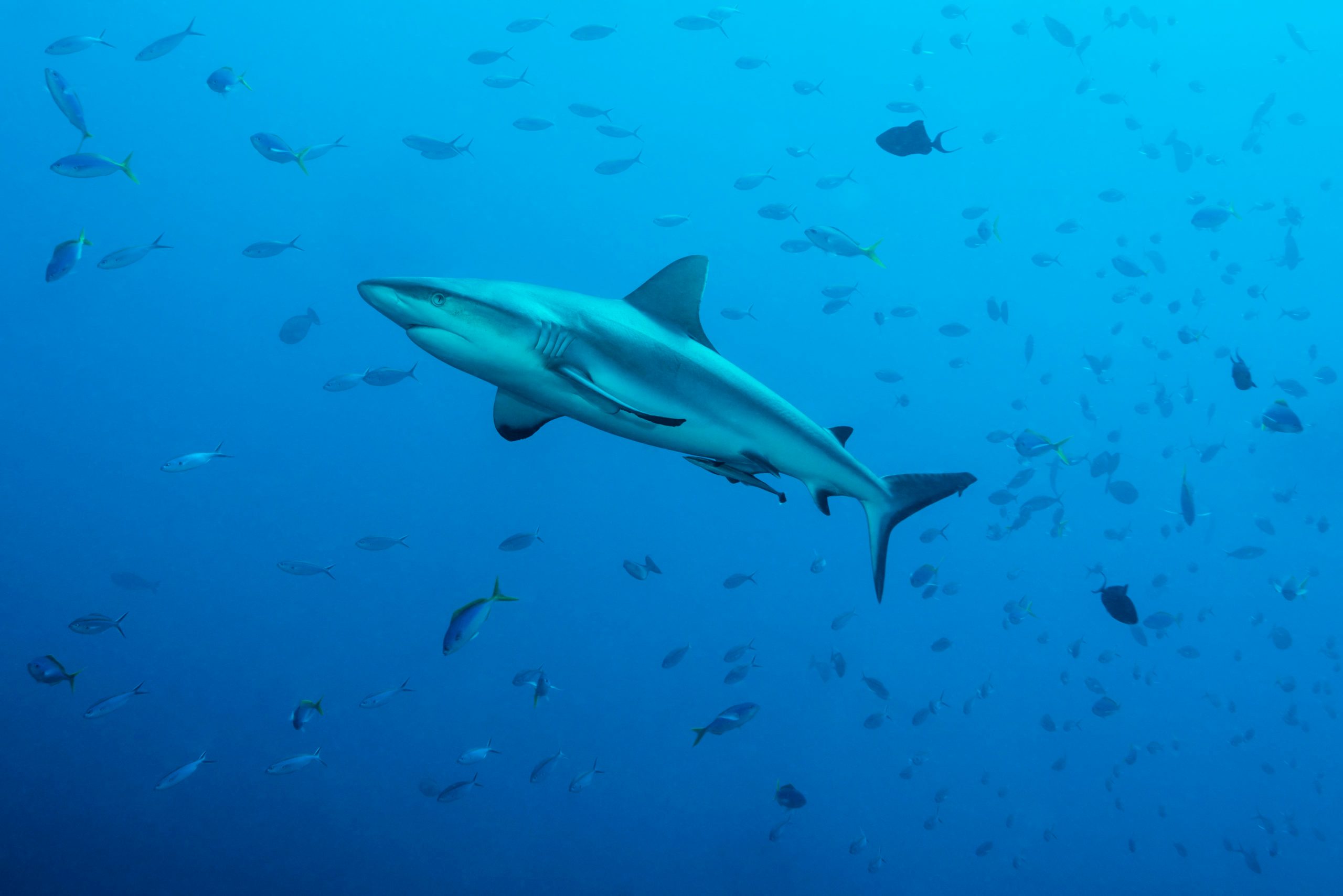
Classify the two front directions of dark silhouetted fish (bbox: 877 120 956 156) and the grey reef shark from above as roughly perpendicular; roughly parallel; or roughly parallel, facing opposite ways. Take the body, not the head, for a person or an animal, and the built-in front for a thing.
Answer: roughly parallel

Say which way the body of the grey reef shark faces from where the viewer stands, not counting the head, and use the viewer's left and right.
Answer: facing to the left of the viewer

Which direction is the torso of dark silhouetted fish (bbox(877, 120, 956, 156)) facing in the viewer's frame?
to the viewer's left

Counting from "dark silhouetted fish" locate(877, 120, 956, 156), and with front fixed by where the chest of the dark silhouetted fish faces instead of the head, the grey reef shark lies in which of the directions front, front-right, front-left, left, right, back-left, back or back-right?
left

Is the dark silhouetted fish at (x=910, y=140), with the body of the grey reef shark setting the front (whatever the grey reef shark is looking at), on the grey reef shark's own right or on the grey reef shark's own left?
on the grey reef shark's own right

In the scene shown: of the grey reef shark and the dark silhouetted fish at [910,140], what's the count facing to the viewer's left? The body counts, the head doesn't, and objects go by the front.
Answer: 2
